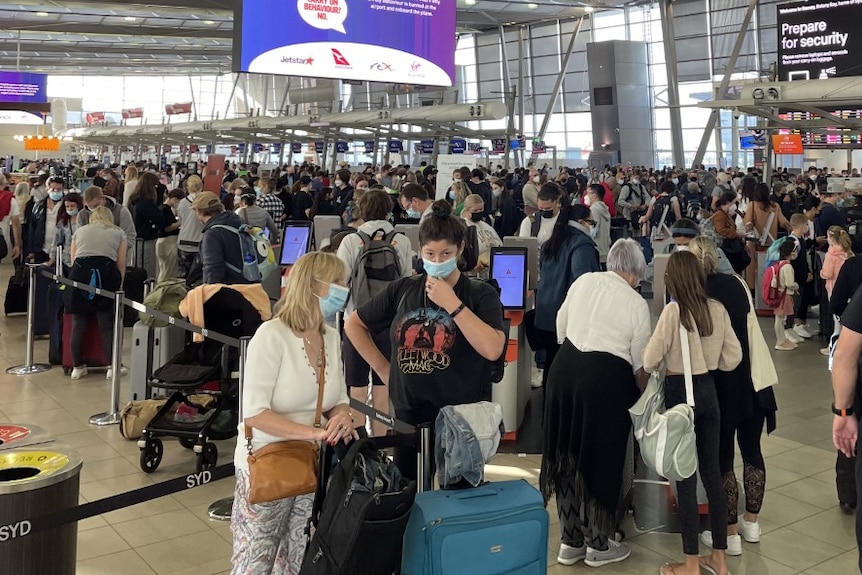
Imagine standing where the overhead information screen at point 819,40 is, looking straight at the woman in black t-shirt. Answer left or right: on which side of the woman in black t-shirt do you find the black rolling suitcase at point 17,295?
right

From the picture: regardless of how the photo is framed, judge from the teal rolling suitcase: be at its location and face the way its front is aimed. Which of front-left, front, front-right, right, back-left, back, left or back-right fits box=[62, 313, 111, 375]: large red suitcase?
back-right

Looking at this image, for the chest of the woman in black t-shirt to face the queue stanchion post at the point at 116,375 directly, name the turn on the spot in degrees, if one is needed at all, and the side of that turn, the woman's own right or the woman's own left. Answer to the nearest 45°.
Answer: approximately 135° to the woman's own right

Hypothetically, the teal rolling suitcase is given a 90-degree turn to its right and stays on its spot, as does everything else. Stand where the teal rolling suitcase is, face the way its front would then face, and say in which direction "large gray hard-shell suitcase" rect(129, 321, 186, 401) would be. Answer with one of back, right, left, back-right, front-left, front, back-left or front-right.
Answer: front-right

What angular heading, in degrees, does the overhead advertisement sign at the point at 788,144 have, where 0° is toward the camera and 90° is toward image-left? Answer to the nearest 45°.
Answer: approximately 0°

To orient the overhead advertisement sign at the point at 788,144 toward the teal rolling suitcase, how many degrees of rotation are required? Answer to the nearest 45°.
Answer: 0° — it already faces it

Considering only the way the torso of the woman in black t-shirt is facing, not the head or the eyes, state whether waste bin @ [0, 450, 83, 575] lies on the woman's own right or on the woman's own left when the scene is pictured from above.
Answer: on the woman's own right

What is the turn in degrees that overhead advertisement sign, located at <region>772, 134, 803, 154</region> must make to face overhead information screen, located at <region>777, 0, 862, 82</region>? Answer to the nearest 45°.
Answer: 0° — it already faces it
